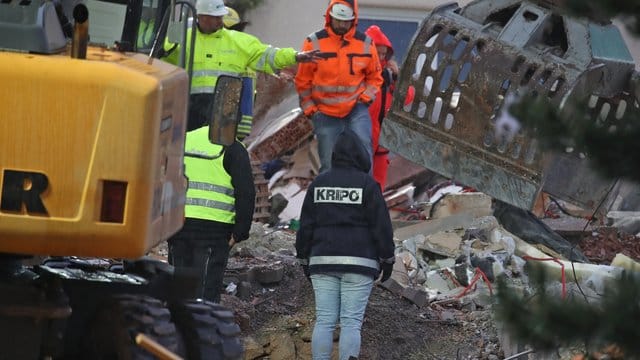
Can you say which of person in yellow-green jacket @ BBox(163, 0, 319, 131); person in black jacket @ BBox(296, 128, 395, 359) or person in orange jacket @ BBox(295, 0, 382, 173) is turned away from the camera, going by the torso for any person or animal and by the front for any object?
the person in black jacket

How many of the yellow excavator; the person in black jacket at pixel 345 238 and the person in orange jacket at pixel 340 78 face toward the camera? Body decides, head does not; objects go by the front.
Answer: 1

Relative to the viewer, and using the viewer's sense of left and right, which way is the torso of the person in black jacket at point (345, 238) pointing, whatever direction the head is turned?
facing away from the viewer

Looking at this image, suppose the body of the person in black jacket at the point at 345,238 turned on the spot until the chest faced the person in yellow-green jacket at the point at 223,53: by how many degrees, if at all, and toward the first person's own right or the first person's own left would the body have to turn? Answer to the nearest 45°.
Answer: approximately 45° to the first person's own left

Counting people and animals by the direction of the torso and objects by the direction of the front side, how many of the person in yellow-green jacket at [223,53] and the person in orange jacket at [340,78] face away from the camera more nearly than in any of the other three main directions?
0

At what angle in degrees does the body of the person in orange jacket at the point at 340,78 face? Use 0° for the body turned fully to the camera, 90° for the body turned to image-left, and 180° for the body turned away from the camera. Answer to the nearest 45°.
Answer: approximately 0°

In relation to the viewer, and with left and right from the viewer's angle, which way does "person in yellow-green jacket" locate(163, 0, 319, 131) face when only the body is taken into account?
facing the viewer and to the right of the viewer

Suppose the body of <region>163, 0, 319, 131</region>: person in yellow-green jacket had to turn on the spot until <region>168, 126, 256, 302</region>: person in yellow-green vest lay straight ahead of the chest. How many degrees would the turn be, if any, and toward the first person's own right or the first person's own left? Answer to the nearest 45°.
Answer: approximately 45° to the first person's own right

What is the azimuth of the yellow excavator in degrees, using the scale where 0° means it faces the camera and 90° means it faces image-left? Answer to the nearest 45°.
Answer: approximately 225°

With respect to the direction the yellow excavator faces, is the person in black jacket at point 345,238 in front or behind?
in front

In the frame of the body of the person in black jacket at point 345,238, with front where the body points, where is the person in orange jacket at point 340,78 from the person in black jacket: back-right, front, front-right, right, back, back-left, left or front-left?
front

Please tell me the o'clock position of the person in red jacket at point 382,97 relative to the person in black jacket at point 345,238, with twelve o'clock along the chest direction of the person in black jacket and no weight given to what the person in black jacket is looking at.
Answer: The person in red jacket is roughly at 12 o'clock from the person in black jacket.

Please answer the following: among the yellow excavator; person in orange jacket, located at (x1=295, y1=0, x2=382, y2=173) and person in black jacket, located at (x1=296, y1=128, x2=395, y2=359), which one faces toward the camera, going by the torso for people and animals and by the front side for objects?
the person in orange jacket

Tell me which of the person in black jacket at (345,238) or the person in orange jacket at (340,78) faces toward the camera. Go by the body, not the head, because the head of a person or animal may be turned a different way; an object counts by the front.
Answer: the person in orange jacket

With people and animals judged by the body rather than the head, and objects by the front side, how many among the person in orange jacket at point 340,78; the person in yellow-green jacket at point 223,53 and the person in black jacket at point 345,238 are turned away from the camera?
1

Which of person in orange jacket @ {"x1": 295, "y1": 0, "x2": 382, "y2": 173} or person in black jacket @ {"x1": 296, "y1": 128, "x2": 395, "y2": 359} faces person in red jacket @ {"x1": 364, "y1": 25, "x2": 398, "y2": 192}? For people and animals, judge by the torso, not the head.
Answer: the person in black jacket

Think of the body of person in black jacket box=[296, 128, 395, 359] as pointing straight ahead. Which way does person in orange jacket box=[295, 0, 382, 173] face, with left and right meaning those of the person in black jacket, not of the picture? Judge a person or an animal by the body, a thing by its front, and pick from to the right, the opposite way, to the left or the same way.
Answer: the opposite way

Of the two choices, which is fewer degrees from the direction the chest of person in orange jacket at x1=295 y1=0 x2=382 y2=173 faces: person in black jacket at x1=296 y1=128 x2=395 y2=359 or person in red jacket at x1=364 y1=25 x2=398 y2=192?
the person in black jacket

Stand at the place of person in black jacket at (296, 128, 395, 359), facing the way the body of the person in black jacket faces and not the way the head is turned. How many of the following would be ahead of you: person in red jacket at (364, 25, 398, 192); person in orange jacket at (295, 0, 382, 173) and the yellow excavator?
2
